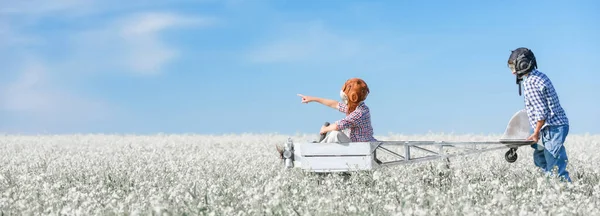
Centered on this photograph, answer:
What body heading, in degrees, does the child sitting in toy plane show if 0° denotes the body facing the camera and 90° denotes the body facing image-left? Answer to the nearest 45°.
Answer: approximately 90°

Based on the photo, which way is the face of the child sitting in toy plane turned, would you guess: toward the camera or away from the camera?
away from the camera

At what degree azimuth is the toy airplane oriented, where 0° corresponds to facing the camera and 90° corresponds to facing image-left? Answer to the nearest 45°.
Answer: approximately 90°
